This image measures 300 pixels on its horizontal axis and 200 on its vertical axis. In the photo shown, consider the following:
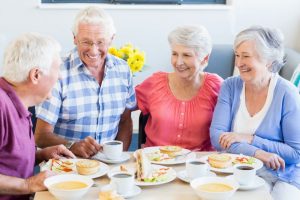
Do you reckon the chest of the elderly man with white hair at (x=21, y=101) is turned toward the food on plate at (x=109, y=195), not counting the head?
no

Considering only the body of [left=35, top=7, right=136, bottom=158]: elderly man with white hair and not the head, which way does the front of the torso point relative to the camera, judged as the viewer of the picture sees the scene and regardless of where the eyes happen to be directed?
toward the camera

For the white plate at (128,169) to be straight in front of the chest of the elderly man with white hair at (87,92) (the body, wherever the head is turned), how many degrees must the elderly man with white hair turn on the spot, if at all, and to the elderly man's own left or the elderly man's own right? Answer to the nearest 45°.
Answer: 0° — they already face it

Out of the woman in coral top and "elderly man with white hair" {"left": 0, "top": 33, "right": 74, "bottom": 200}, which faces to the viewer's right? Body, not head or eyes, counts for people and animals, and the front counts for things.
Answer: the elderly man with white hair

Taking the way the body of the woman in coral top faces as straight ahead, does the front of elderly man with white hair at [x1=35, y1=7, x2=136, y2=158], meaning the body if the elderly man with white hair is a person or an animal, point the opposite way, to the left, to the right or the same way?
the same way

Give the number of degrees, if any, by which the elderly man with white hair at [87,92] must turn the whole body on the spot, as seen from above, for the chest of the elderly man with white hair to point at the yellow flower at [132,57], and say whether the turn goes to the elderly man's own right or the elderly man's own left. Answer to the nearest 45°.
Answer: approximately 180°

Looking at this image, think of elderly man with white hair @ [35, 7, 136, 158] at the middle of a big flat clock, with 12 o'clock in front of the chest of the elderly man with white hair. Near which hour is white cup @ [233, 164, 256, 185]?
The white cup is roughly at 11 o'clock from the elderly man with white hair.

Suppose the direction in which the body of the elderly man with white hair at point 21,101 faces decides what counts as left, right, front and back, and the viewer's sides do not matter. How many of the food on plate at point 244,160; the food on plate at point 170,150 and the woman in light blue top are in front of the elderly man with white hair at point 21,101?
3

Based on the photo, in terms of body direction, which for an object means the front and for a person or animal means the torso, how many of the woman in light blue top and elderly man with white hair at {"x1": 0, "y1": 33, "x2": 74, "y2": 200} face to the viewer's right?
1

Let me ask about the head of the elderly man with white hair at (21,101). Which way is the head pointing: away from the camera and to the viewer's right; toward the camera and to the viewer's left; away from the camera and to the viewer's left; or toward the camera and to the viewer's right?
away from the camera and to the viewer's right

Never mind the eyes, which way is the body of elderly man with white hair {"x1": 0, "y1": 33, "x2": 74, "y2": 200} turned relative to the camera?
to the viewer's right

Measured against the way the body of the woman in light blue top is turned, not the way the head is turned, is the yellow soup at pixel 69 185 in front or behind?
in front

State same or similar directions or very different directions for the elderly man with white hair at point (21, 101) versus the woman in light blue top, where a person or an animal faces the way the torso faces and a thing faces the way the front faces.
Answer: very different directions

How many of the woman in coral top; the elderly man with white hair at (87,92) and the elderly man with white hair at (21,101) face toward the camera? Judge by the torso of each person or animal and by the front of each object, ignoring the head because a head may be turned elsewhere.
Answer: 2

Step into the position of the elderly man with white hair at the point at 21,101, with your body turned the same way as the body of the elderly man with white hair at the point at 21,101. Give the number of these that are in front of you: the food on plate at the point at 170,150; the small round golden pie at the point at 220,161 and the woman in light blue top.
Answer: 3

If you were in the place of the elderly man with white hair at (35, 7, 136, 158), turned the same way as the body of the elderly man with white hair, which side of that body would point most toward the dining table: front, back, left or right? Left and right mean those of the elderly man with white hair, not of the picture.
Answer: front

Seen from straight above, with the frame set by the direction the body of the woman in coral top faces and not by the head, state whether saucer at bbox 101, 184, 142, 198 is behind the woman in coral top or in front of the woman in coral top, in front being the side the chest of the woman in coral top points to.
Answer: in front

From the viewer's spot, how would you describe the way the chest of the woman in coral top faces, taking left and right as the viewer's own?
facing the viewer
